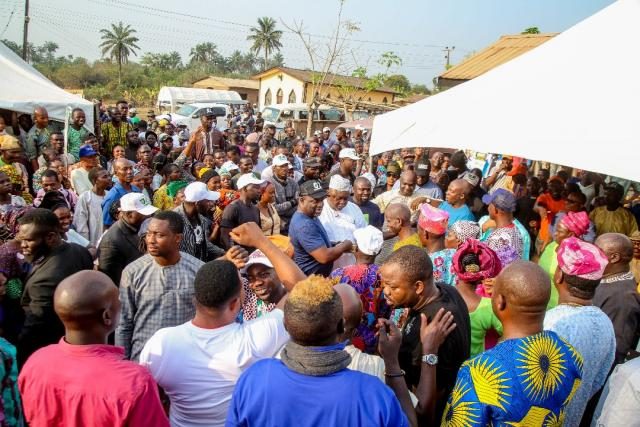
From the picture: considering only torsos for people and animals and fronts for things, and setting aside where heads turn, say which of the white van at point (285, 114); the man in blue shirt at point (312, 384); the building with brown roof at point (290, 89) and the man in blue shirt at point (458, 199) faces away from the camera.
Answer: the man in blue shirt at point (312, 384)

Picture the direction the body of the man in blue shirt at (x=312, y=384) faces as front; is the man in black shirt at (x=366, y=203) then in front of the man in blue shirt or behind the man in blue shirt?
in front

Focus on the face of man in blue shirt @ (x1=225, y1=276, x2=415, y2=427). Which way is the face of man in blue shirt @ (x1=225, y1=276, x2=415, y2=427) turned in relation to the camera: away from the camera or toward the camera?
away from the camera

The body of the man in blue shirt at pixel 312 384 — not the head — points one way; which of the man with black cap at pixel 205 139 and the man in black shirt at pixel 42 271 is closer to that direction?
the man with black cap

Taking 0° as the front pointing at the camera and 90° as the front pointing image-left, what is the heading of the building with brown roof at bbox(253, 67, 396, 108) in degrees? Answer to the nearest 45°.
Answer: approximately 45°

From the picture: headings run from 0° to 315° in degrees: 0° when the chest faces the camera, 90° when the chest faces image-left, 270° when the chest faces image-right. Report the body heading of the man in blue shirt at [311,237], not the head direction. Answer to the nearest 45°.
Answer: approximately 270°

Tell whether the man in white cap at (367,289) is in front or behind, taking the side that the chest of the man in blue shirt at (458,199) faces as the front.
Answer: in front

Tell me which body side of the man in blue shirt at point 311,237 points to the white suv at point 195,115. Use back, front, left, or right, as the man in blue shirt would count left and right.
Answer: left

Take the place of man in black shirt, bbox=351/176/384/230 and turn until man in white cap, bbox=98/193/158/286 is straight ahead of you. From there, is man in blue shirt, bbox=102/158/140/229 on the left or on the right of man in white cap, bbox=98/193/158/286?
right

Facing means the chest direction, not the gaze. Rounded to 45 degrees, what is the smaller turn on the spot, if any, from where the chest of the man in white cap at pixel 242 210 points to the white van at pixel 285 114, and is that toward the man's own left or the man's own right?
approximately 135° to the man's own left

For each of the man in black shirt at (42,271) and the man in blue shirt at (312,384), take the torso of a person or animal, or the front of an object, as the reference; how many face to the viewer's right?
0

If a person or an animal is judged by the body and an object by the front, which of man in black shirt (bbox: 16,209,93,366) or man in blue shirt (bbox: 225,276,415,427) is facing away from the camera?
the man in blue shirt

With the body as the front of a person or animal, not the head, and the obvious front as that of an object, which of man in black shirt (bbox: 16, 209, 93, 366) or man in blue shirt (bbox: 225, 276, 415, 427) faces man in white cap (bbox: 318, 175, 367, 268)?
the man in blue shirt

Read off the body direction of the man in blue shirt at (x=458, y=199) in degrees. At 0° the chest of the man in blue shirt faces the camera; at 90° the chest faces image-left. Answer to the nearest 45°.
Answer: approximately 45°

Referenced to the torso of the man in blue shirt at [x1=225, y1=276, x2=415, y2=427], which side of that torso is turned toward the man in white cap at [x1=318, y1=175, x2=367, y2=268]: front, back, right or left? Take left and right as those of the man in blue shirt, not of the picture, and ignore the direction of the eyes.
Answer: front

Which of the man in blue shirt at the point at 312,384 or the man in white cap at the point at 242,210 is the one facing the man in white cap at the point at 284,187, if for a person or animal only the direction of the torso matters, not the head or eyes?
the man in blue shirt

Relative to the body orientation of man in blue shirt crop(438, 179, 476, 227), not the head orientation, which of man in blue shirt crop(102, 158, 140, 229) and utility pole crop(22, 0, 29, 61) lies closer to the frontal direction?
the man in blue shirt

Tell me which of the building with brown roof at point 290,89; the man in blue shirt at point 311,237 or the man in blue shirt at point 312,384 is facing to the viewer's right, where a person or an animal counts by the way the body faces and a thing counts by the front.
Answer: the man in blue shirt at point 311,237

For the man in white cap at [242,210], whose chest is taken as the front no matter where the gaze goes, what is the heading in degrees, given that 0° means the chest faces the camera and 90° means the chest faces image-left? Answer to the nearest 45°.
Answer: approximately 315°

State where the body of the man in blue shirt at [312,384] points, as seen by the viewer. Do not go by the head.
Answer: away from the camera
